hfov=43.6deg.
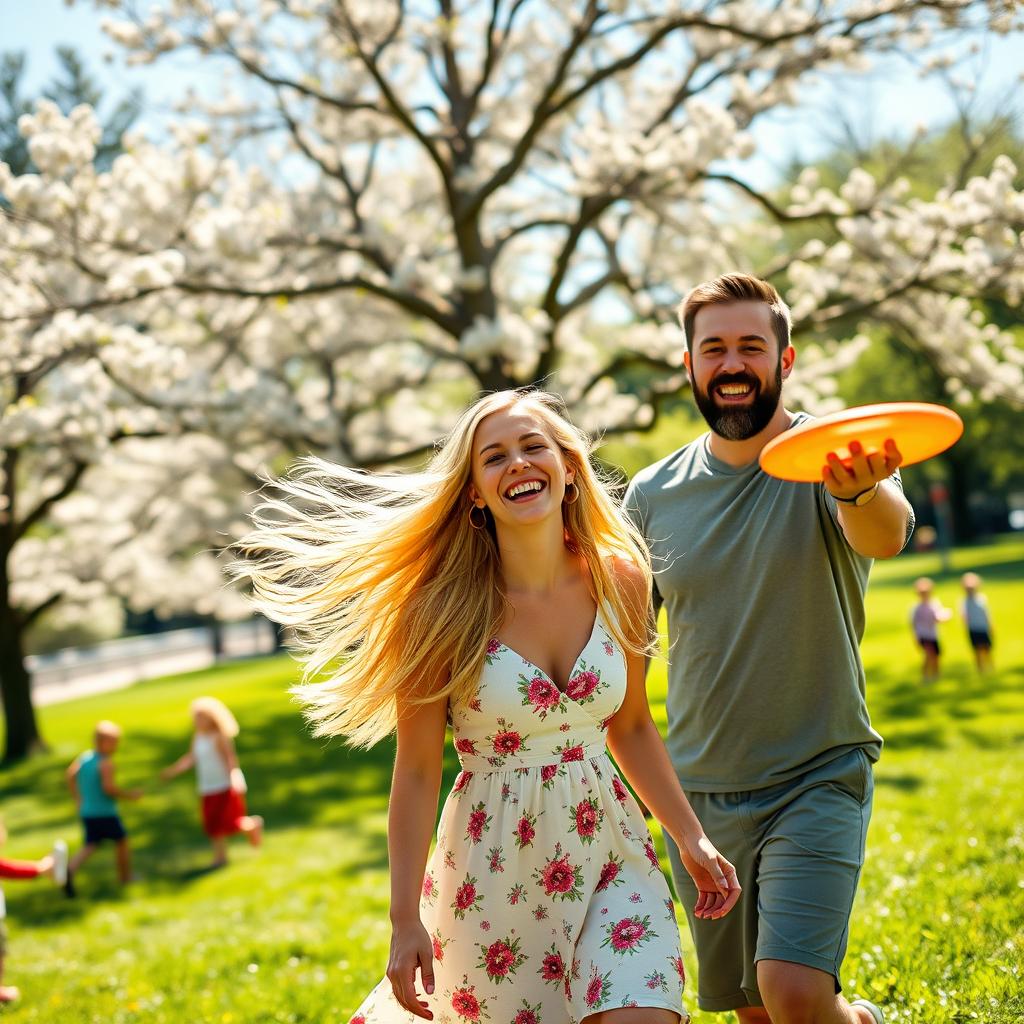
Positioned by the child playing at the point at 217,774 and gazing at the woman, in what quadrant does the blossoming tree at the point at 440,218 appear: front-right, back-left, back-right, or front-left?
back-left

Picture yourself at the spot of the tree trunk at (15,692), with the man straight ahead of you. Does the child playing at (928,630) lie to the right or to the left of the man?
left

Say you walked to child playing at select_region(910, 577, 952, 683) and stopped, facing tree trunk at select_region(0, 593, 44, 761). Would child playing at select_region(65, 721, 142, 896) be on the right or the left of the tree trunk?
left
